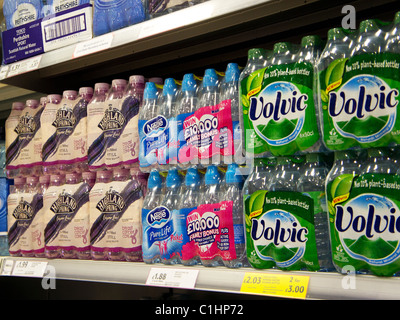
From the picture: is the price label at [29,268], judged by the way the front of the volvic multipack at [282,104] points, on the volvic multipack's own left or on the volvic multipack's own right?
on the volvic multipack's own right

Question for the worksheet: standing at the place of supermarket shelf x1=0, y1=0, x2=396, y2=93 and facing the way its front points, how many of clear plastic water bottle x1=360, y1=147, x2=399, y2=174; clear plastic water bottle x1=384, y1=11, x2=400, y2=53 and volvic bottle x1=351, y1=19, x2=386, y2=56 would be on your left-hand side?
3

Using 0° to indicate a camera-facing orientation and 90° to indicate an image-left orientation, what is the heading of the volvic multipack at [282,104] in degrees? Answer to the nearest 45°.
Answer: approximately 0°
